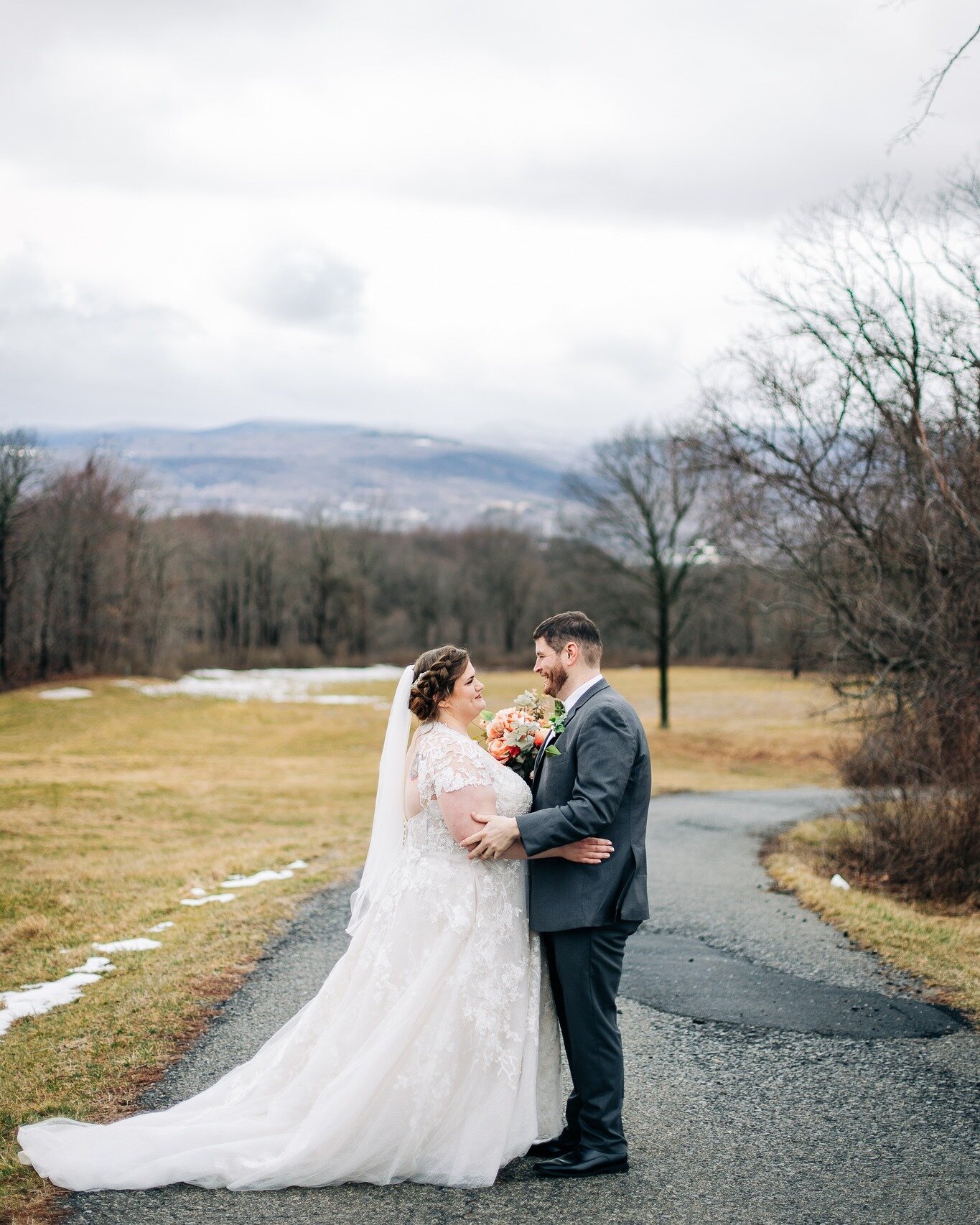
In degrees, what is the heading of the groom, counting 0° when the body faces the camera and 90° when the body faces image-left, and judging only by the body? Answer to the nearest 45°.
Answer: approximately 90°

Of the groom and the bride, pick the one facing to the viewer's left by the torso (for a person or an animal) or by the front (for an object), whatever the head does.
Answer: the groom

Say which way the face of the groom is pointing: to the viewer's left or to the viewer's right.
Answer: to the viewer's left

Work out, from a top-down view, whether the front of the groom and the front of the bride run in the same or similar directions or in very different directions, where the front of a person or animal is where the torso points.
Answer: very different directions

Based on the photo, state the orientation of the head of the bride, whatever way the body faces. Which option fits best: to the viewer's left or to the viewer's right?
to the viewer's right

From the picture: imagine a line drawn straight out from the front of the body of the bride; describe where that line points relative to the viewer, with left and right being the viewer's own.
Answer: facing to the right of the viewer

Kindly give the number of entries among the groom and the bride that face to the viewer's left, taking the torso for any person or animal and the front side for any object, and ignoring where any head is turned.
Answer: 1

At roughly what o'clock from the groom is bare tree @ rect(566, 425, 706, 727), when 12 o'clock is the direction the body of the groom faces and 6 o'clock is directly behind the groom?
The bare tree is roughly at 3 o'clock from the groom.
